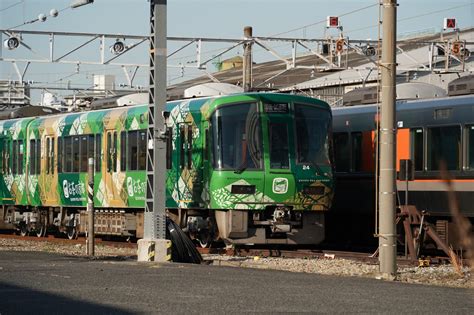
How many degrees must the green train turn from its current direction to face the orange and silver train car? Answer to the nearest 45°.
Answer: approximately 45° to its left

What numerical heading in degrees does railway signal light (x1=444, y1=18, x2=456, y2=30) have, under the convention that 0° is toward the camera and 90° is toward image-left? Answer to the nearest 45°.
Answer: approximately 0°

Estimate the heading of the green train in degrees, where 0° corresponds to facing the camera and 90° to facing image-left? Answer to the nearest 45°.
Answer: approximately 315°

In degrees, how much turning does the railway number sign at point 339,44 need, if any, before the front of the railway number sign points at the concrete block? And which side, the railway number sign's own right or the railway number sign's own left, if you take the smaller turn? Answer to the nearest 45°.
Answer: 0° — it already faces it

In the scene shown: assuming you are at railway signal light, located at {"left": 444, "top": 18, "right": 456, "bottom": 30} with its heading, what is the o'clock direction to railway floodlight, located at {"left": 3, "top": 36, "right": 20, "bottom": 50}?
railway floodlight, located at {"left": 3, "top": 36, "right": 20, "bottom": 50} is roughly at 2 o'clock from railway signal light, located at {"left": 444, "top": 18, "right": 456, "bottom": 30}.

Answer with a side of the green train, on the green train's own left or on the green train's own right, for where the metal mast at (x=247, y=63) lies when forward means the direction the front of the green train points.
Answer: on the green train's own left

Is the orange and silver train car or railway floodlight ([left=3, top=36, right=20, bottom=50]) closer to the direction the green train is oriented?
the orange and silver train car

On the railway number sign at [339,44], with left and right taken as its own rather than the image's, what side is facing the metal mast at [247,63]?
right

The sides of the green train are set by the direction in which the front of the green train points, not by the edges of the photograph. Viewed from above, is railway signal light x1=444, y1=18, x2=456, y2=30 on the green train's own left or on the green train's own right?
on the green train's own left

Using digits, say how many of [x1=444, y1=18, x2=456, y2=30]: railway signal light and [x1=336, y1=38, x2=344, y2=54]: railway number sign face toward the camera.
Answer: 2

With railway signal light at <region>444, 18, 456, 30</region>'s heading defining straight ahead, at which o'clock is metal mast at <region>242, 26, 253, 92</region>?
The metal mast is roughly at 2 o'clock from the railway signal light.

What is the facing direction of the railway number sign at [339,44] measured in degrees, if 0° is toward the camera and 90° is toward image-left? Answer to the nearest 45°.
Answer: approximately 0°
